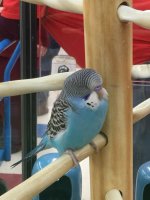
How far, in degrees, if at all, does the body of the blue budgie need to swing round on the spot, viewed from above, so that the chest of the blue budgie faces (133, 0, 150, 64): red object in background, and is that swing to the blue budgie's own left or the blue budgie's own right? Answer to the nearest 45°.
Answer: approximately 135° to the blue budgie's own left

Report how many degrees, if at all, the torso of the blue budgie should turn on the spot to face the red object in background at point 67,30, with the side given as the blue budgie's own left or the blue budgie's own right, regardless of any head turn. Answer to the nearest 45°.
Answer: approximately 135° to the blue budgie's own left

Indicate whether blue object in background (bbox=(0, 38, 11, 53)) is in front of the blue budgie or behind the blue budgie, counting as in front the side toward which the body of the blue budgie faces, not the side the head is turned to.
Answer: behind

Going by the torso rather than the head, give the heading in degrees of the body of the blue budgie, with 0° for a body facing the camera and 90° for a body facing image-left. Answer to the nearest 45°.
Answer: approximately 315°
